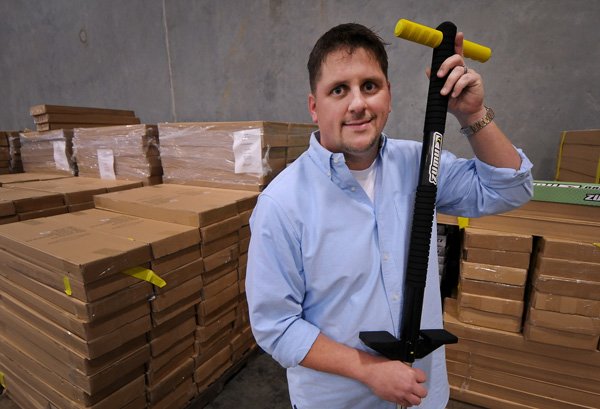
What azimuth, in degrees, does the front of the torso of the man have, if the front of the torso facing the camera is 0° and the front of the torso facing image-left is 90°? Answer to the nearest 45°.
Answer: approximately 315°

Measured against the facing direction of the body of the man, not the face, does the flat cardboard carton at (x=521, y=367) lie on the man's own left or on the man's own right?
on the man's own left

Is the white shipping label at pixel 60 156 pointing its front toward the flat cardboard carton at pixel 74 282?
yes

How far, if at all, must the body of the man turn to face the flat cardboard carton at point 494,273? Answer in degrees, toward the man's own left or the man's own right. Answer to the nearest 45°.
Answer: approximately 90° to the man's own left

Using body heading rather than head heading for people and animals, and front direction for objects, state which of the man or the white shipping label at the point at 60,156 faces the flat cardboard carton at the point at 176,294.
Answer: the white shipping label

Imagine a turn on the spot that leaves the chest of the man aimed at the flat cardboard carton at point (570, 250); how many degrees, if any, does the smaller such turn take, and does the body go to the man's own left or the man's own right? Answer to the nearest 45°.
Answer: approximately 90° to the man's own left

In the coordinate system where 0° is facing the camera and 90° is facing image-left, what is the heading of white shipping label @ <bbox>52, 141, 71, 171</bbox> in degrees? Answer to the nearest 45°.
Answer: approximately 0°

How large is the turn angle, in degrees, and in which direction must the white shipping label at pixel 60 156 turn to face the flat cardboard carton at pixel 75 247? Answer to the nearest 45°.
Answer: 0° — it already faces it

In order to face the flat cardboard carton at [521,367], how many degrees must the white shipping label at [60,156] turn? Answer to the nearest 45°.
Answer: approximately 45° to its left

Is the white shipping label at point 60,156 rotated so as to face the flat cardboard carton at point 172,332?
yes

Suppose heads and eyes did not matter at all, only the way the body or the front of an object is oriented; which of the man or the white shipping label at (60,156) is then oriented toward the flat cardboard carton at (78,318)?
the white shipping label
